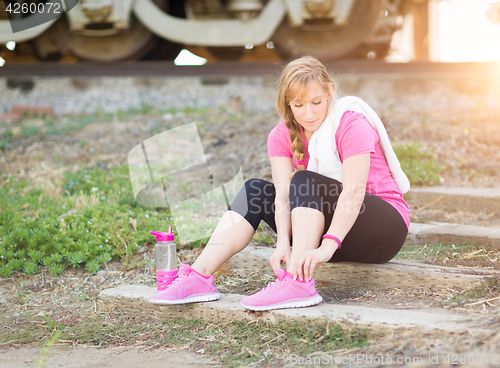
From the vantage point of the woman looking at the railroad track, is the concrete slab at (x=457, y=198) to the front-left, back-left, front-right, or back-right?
front-right

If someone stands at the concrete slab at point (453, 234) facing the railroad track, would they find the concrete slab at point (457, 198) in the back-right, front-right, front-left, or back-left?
front-right

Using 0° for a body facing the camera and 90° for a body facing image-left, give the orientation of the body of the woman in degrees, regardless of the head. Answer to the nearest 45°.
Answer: approximately 45°

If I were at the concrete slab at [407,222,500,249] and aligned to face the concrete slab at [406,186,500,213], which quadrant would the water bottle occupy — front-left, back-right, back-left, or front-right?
back-left

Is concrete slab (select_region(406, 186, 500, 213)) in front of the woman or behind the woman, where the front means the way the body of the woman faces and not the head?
behind

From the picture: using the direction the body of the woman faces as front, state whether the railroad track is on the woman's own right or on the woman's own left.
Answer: on the woman's own right
